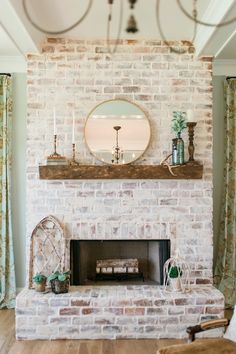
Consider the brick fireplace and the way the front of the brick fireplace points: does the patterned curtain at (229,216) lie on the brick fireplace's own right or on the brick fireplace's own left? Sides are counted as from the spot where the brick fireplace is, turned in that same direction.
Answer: on the brick fireplace's own left

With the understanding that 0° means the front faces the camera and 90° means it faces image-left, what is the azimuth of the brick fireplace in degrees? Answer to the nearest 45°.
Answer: approximately 0°

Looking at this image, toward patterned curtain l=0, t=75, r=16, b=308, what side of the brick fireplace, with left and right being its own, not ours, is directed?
right
